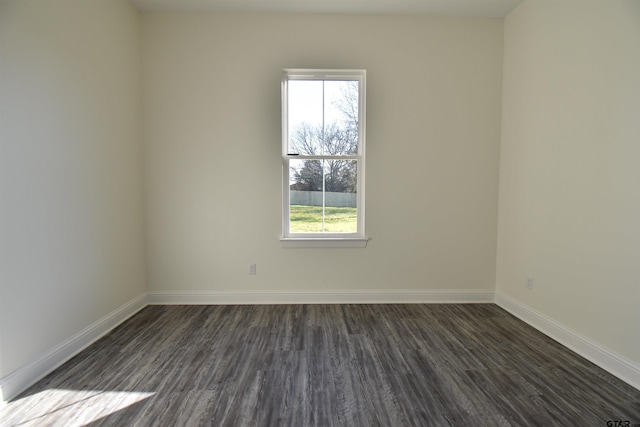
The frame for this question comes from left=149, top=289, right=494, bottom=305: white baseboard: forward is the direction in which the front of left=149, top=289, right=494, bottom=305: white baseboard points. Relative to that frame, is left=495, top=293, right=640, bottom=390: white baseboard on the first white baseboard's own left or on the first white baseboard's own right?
on the first white baseboard's own left

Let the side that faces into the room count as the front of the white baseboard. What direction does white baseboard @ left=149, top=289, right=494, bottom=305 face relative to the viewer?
toward the camera

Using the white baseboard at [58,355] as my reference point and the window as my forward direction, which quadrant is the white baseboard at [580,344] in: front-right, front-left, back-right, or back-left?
front-right

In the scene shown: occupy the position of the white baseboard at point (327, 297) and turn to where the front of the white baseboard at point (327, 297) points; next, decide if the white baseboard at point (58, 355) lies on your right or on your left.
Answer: on your right
